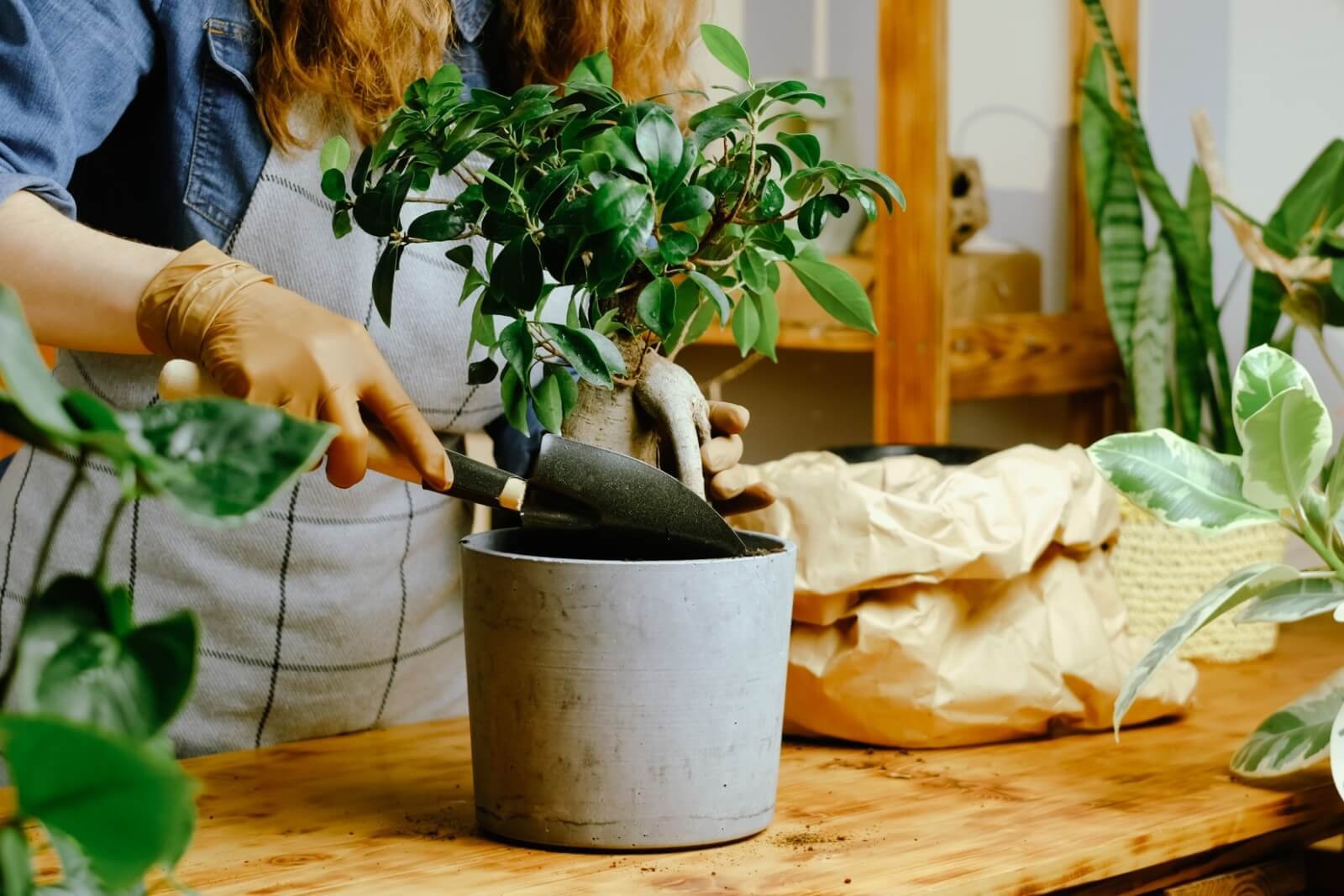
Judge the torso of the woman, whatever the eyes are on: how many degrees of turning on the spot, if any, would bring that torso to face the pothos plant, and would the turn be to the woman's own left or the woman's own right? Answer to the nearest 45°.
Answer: approximately 45° to the woman's own right

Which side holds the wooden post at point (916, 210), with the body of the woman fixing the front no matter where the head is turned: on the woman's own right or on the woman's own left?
on the woman's own left

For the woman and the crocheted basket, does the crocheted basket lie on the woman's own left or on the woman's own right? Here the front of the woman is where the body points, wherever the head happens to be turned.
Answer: on the woman's own left

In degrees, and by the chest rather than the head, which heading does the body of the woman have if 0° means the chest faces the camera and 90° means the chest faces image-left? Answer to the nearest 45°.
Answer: approximately 315°
